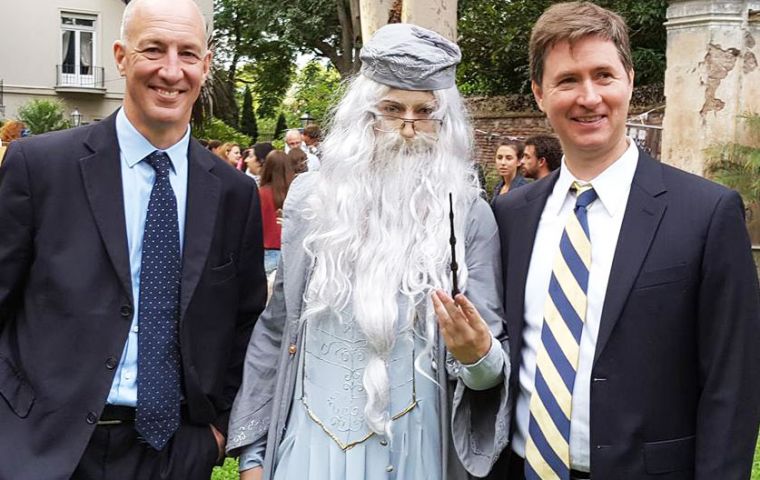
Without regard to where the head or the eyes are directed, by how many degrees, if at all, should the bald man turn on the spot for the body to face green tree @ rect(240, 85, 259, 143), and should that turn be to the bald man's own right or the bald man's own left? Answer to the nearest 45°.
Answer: approximately 180°

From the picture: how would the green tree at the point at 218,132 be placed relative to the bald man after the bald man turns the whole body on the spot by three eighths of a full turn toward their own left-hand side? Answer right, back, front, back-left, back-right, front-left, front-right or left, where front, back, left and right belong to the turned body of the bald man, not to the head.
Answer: front-left

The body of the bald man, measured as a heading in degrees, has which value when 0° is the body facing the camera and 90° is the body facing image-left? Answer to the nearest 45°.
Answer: approximately 0°

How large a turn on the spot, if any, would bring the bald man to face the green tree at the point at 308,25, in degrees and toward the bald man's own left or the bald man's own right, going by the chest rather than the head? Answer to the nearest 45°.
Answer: approximately 180°

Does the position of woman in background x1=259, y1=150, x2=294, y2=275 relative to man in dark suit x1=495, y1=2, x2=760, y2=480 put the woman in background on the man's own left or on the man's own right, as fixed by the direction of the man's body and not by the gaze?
on the man's own right

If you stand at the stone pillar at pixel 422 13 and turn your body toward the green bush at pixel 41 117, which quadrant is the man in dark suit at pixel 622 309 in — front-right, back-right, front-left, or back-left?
back-left

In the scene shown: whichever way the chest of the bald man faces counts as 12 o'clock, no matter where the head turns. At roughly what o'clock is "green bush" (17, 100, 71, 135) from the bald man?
The green bush is roughly at 6 o'clock from the bald man.

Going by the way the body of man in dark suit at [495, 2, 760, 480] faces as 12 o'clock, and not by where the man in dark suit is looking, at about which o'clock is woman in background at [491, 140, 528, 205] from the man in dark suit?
The woman in background is roughly at 4 o'clock from the man in dark suit.

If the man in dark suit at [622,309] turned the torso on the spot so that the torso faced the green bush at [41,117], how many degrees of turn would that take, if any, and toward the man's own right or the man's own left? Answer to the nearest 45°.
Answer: approximately 90° to the man's own right
